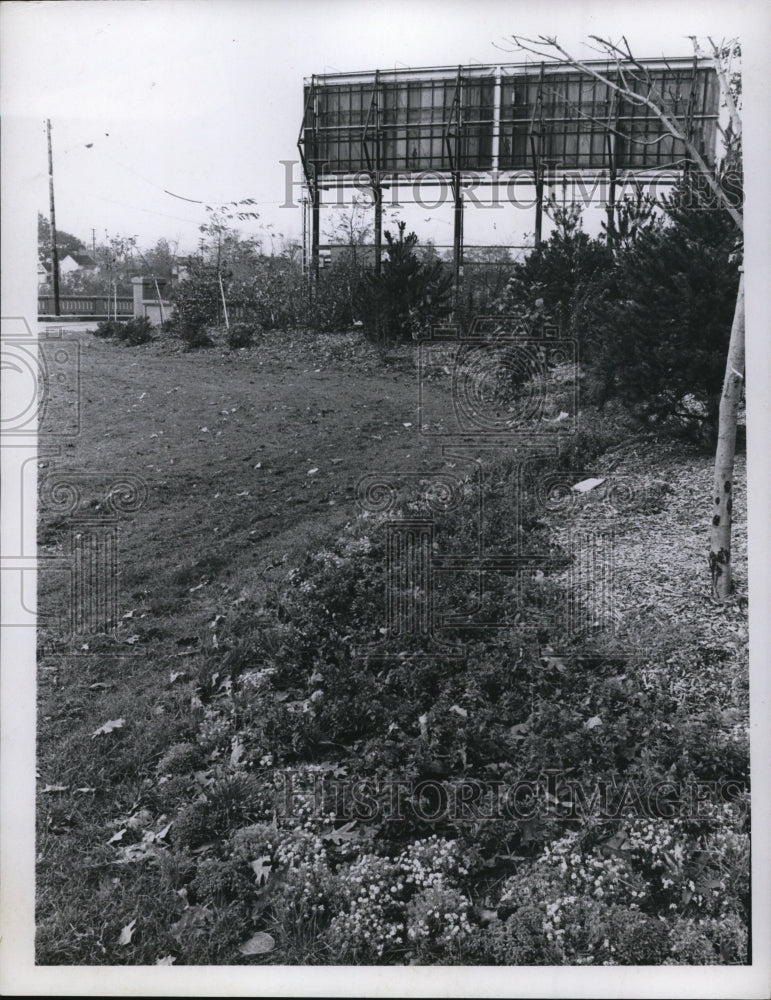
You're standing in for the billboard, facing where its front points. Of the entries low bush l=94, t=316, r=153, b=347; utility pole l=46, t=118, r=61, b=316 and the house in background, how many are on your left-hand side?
3

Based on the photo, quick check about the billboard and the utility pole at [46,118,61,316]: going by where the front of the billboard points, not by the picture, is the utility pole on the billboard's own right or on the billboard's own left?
on the billboard's own left

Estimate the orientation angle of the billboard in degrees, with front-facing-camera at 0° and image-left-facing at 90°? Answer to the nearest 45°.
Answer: approximately 180°

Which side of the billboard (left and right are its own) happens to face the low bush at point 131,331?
left

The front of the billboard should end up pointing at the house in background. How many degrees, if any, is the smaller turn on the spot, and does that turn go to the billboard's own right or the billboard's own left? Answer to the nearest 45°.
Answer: approximately 90° to the billboard's own left
